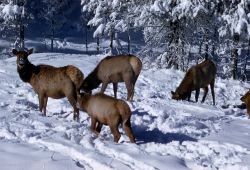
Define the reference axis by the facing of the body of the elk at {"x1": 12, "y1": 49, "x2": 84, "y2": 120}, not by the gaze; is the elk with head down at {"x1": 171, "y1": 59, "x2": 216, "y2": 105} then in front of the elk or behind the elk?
behind

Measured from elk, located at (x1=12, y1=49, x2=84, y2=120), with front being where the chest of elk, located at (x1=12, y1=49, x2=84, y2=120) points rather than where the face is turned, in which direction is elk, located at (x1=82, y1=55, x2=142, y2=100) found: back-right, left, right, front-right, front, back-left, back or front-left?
back-right

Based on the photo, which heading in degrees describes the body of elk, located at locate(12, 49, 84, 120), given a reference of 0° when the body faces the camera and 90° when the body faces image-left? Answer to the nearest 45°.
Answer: approximately 90°

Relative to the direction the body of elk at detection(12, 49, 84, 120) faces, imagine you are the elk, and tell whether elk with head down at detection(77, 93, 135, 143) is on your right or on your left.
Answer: on your left

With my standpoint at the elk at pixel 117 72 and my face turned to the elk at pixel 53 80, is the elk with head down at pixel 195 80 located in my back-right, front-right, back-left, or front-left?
back-left
